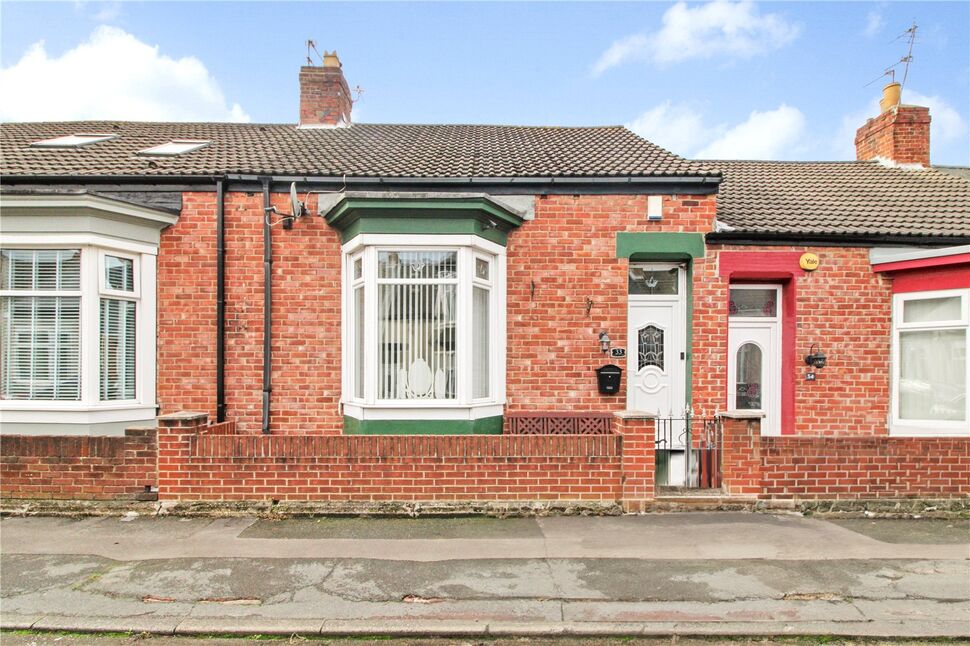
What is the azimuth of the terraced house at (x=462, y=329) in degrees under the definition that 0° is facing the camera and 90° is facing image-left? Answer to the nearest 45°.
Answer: approximately 0°

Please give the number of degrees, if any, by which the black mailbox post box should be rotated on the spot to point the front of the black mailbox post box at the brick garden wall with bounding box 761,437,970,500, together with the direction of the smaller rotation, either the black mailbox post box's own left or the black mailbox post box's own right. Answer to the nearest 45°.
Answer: approximately 45° to the black mailbox post box's own left

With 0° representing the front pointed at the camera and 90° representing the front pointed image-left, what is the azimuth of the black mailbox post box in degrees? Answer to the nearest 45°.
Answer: approximately 0°
